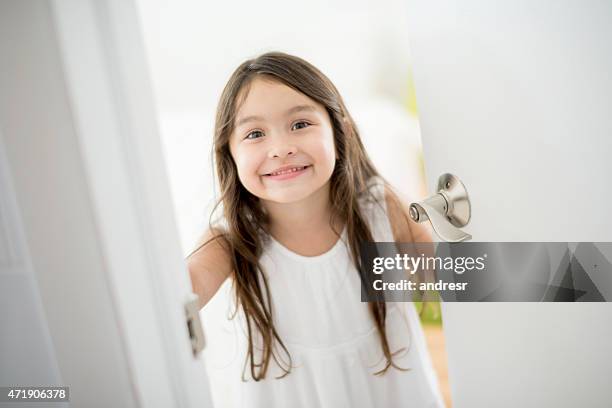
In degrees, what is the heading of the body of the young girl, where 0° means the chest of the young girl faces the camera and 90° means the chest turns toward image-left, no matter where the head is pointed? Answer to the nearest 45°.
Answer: approximately 0°
